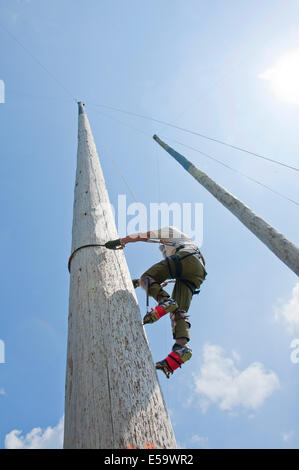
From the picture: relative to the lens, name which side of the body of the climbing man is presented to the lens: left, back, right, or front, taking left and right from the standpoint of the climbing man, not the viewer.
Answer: left
